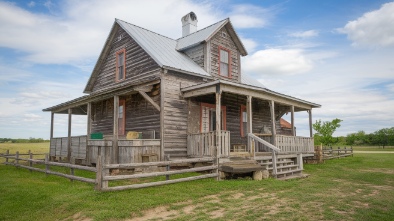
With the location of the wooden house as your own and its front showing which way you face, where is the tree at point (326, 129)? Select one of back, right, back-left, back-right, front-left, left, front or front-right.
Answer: left

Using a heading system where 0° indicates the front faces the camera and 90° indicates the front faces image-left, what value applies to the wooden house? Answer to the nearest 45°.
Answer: approximately 315°
